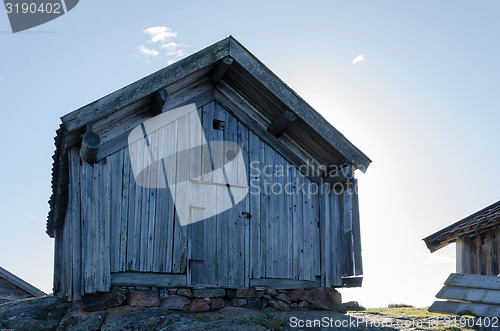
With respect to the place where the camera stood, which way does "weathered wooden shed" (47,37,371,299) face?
facing the viewer
